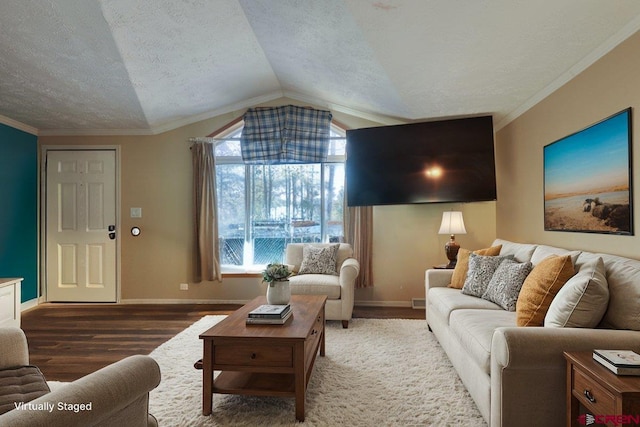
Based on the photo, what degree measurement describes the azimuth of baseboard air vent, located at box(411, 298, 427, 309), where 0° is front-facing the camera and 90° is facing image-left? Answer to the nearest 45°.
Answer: approximately 0°

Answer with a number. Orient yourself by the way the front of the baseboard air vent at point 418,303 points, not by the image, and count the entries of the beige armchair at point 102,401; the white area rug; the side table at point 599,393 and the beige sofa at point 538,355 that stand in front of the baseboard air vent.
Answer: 4

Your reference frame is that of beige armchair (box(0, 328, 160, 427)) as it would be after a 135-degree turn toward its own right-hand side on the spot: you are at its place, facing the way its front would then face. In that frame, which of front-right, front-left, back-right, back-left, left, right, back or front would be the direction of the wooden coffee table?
back-left

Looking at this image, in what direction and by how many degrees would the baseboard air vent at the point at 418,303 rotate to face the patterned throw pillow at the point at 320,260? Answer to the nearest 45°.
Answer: approximately 45° to its right

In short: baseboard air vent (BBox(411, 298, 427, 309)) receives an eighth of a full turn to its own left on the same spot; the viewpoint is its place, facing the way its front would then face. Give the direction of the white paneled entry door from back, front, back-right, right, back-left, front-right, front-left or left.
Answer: back-right

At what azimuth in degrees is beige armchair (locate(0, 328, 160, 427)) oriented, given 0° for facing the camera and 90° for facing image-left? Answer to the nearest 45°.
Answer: approximately 225°

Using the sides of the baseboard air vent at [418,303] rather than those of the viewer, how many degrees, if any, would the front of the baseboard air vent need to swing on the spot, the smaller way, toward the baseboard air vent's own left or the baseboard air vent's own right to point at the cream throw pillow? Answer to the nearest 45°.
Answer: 0° — it already faces it

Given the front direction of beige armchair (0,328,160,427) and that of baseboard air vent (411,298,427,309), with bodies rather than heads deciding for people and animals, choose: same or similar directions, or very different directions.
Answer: very different directions

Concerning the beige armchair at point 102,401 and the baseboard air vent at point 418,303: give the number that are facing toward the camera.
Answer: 1

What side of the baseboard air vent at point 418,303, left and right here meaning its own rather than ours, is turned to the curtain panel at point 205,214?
right
